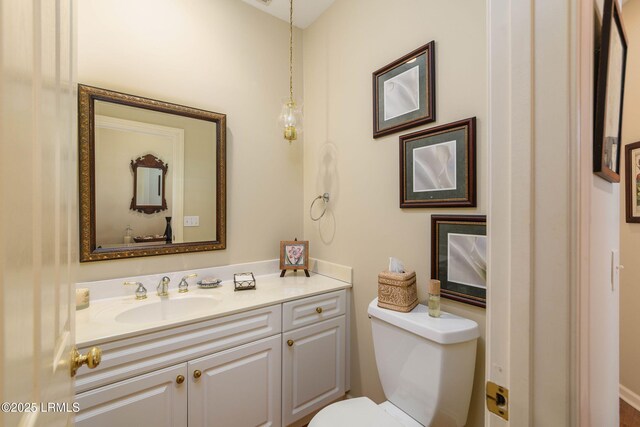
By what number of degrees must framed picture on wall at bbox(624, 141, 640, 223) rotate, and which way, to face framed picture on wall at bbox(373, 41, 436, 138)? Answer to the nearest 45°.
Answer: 0° — it already faces it

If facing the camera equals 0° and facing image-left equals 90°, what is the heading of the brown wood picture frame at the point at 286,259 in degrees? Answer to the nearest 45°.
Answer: approximately 0°

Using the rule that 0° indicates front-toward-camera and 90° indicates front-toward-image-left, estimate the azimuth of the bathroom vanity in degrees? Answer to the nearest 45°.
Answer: approximately 315°

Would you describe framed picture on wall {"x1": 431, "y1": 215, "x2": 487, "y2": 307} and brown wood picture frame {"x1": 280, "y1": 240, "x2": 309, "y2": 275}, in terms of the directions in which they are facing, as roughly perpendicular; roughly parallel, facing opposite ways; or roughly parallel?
roughly perpendicular

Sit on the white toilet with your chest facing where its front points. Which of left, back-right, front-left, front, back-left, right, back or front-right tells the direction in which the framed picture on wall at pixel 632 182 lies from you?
back

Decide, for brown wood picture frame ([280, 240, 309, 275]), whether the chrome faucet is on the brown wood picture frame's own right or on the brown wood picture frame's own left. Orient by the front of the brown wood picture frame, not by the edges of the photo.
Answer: on the brown wood picture frame's own right

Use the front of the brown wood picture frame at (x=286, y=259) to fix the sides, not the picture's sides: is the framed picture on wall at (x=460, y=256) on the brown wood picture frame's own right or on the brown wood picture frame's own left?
on the brown wood picture frame's own left
